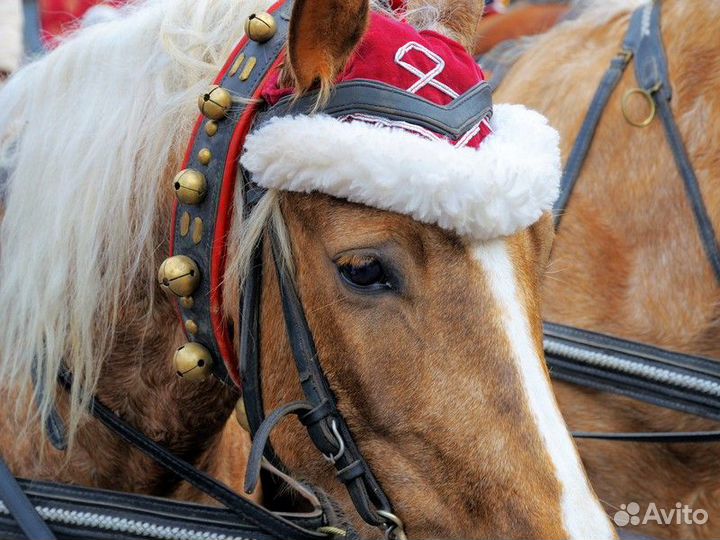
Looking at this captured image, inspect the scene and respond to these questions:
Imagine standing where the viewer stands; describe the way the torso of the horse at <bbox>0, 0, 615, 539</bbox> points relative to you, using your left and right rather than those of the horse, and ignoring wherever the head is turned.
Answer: facing the viewer and to the right of the viewer

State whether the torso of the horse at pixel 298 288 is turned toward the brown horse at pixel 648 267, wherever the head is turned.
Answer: no
